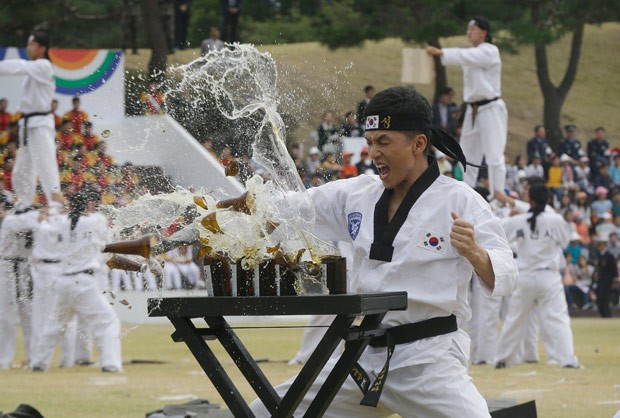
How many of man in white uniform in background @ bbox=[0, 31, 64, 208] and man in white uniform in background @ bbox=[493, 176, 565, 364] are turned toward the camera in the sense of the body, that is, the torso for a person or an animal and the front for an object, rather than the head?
1

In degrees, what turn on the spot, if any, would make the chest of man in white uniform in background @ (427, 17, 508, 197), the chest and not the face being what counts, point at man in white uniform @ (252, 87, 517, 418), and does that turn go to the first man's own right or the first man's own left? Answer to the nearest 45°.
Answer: approximately 45° to the first man's own left

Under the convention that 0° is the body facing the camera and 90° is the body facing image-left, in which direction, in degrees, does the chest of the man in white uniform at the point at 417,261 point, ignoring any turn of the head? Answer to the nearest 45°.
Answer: approximately 45°

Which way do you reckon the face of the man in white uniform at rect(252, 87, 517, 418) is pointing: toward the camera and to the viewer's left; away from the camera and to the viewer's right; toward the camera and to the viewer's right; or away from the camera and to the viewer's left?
toward the camera and to the viewer's left

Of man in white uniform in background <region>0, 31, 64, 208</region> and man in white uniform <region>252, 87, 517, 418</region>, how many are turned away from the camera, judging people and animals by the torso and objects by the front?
0
